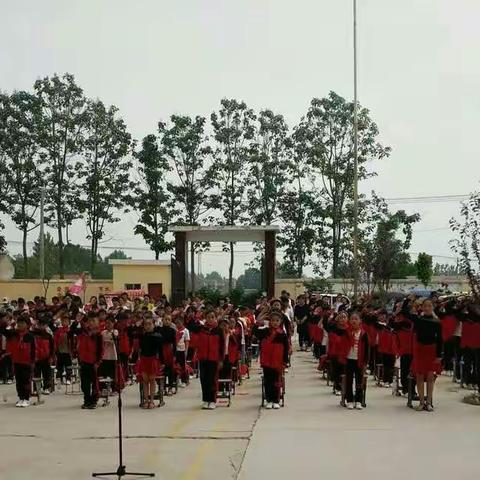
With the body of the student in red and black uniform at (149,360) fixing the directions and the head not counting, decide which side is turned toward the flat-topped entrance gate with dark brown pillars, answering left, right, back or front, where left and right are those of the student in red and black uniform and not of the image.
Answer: back

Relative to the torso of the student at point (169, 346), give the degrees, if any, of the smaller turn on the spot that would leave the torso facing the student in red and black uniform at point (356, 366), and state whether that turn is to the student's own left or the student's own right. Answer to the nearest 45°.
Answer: approximately 45° to the student's own left

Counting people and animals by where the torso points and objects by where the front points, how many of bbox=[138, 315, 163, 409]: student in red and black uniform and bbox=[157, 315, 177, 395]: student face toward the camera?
2

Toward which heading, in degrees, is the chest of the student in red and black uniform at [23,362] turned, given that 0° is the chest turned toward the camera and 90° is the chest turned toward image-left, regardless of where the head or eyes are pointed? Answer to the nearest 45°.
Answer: approximately 0°

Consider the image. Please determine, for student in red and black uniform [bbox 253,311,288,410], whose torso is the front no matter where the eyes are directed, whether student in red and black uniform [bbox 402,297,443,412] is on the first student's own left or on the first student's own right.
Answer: on the first student's own left

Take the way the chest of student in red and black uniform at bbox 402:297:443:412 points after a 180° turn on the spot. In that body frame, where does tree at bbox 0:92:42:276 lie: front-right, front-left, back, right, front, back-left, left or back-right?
front-left

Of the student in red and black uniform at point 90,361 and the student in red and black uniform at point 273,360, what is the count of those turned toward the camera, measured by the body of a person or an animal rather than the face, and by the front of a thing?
2

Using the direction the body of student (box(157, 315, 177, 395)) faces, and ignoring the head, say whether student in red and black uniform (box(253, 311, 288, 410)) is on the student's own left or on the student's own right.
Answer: on the student's own left

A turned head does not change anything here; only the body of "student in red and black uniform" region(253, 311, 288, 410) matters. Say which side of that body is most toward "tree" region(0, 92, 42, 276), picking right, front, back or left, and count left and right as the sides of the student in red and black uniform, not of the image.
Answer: back

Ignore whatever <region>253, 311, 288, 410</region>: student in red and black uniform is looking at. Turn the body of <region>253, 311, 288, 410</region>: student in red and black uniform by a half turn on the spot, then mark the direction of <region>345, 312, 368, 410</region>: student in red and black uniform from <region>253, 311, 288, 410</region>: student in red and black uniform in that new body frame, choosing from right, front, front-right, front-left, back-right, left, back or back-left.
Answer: right

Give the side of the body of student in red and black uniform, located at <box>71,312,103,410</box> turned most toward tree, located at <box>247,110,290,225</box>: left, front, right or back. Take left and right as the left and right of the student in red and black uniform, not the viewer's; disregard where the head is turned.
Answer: back
